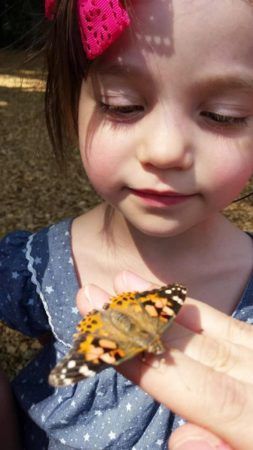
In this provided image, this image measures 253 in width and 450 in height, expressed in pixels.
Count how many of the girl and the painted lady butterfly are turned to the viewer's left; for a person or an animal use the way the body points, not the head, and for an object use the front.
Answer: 0

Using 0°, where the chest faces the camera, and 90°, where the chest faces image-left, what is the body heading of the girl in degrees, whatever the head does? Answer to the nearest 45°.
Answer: approximately 0°

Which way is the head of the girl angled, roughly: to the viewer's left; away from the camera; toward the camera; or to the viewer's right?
toward the camera
